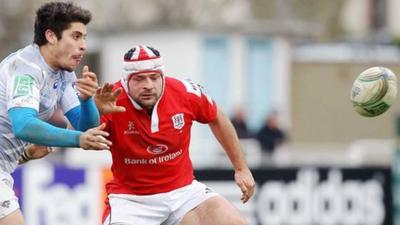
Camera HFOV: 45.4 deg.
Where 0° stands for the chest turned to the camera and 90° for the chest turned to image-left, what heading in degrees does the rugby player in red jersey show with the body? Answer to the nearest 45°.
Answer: approximately 0°

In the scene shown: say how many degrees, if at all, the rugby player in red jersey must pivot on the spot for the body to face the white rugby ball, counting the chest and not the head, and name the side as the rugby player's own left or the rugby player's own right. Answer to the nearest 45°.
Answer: approximately 90° to the rugby player's own left

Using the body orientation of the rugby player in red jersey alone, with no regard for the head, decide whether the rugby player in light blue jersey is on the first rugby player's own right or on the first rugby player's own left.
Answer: on the first rugby player's own right
